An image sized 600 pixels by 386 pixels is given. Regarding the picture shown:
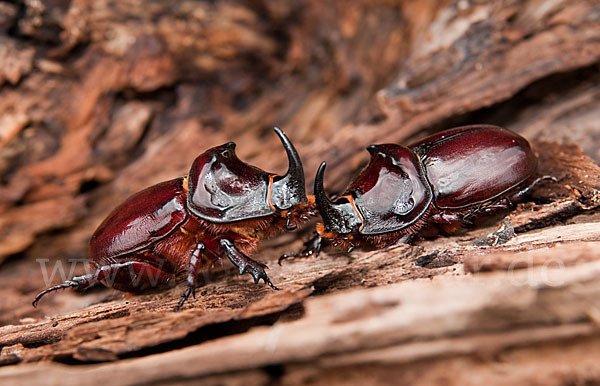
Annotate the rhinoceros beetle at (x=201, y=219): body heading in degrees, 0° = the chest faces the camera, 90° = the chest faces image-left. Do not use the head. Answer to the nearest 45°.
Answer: approximately 270°

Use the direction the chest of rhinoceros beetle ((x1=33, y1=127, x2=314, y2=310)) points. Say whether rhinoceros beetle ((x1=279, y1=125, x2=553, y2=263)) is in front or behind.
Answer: in front
